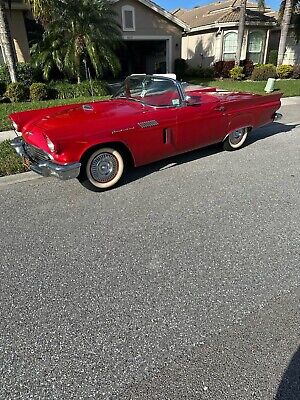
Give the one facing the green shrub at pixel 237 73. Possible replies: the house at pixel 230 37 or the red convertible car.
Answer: the house

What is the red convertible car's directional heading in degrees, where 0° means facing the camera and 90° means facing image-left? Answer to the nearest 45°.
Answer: approximately 45°

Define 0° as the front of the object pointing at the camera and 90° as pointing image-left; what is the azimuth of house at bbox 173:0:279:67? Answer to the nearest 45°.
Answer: approximately 0°

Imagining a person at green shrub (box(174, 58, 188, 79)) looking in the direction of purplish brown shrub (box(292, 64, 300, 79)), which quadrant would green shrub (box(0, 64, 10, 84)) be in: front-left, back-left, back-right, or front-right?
back-right

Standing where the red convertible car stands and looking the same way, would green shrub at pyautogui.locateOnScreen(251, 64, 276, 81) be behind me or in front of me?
behind

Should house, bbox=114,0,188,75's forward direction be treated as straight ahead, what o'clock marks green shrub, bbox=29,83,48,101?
The green shrub is roughly at 1 o'clock from the house.

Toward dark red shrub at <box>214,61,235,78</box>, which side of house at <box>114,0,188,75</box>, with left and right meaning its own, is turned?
left

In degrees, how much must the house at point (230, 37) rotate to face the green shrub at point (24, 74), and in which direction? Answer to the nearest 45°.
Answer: approximately 45° to its right

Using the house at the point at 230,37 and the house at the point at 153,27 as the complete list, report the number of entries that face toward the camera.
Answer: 2
